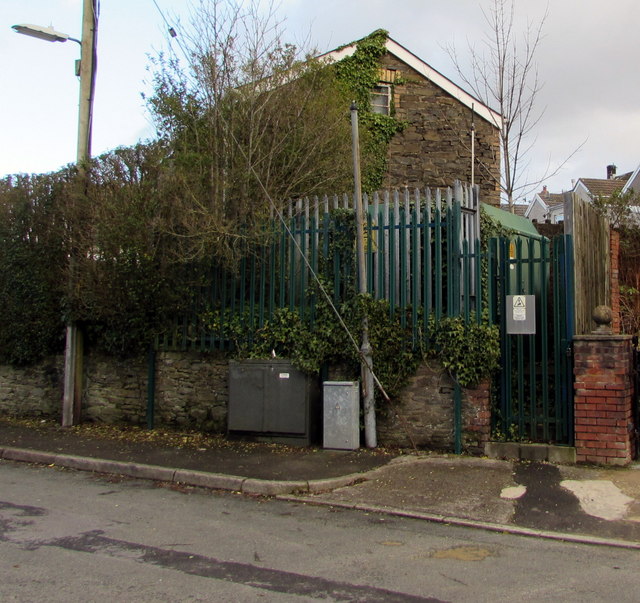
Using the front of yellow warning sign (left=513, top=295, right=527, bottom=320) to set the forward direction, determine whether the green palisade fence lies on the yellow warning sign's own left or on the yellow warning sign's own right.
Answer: on the yellow warning sign's own right

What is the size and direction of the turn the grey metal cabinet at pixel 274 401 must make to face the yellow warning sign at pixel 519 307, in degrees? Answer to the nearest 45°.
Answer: approximately 135° to its left

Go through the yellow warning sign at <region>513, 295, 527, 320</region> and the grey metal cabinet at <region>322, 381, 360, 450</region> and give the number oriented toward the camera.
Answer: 2

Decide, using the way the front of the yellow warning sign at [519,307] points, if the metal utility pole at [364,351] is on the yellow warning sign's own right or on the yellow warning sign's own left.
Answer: on the yellow warning sign's own right

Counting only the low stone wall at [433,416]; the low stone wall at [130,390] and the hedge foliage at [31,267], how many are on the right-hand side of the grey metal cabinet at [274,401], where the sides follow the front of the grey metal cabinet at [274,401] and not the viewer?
2

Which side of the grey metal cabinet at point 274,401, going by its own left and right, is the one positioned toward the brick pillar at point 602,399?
left

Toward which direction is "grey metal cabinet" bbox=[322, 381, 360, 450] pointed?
toward the camera

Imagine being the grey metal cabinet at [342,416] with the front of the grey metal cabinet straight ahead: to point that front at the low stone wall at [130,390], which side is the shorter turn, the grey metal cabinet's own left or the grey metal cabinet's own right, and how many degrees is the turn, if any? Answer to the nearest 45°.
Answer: approximately 135° to the grey metal cabinet's own right

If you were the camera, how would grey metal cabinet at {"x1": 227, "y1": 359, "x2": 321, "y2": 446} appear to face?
facing the viewer and to the left of the viewer

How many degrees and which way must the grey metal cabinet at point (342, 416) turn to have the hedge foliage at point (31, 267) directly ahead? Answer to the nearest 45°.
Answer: approximately 135° to its right

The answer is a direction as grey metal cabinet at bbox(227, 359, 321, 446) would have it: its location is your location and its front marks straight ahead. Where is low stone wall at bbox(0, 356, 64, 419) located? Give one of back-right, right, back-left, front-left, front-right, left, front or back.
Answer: right

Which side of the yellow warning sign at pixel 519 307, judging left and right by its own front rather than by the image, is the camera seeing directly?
front

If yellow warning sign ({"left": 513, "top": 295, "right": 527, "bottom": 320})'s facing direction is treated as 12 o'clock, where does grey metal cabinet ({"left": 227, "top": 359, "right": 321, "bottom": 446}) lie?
The grey metal cabinet is roughly at 3 o'clock from the yellow warning sign.

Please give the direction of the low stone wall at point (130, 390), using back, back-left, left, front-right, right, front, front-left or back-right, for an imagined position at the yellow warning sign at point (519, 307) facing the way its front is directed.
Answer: right
